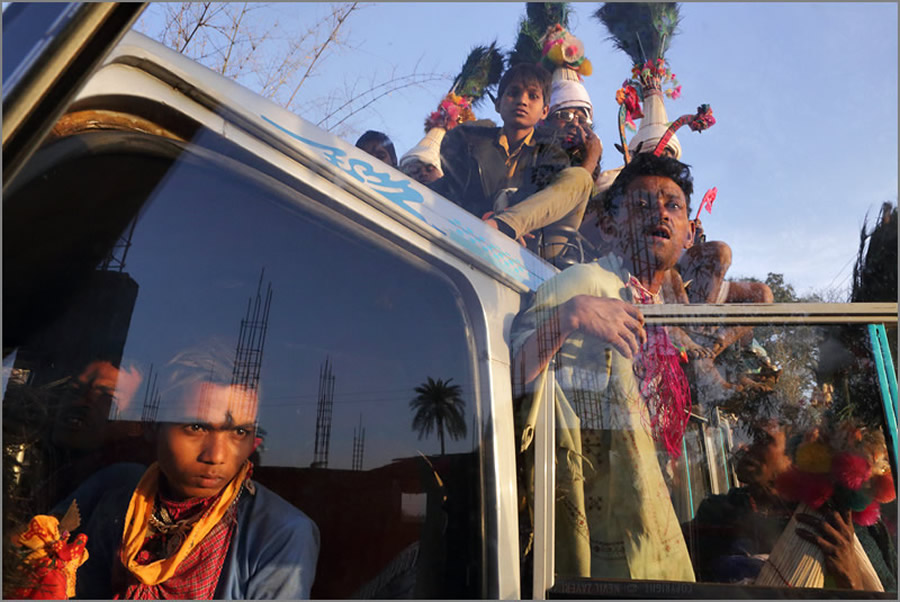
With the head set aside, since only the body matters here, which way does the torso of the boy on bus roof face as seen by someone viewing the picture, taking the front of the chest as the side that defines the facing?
toward the camera

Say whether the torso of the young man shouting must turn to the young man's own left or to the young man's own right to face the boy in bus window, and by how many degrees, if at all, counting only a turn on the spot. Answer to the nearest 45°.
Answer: approximately 90° to the young man's own right

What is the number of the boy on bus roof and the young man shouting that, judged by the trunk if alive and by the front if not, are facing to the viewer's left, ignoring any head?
0

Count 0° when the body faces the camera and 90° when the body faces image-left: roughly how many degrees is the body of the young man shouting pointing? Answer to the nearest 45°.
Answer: approximately 315°
